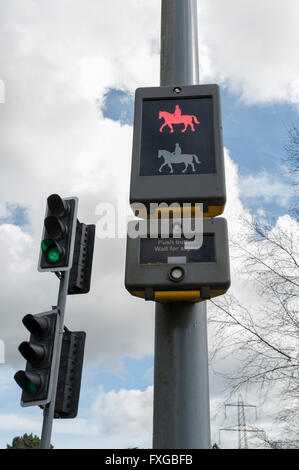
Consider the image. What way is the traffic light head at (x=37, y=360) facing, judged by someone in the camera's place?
facing the viewer and to the left of the viewer

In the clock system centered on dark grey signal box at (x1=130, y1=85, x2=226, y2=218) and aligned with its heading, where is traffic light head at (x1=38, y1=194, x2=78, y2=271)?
The traffic light head is roughly at 5 o'clock from the dark grey signal box.

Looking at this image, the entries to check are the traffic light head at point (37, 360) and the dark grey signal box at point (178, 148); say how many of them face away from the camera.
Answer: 0

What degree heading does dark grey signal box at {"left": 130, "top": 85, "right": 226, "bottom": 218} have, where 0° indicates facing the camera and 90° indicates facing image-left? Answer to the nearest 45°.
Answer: approximately 0°

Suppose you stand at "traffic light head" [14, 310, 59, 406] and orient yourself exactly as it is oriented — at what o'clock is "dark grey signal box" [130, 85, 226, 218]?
The dark grey signal box is roughly at 10 o'clock from the traffic light head.

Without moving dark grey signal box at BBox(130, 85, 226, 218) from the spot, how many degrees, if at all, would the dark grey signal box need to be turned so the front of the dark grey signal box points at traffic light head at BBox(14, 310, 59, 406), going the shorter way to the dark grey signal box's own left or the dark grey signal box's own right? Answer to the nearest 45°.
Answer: approximately 135° to the dark grey signal box's own right
